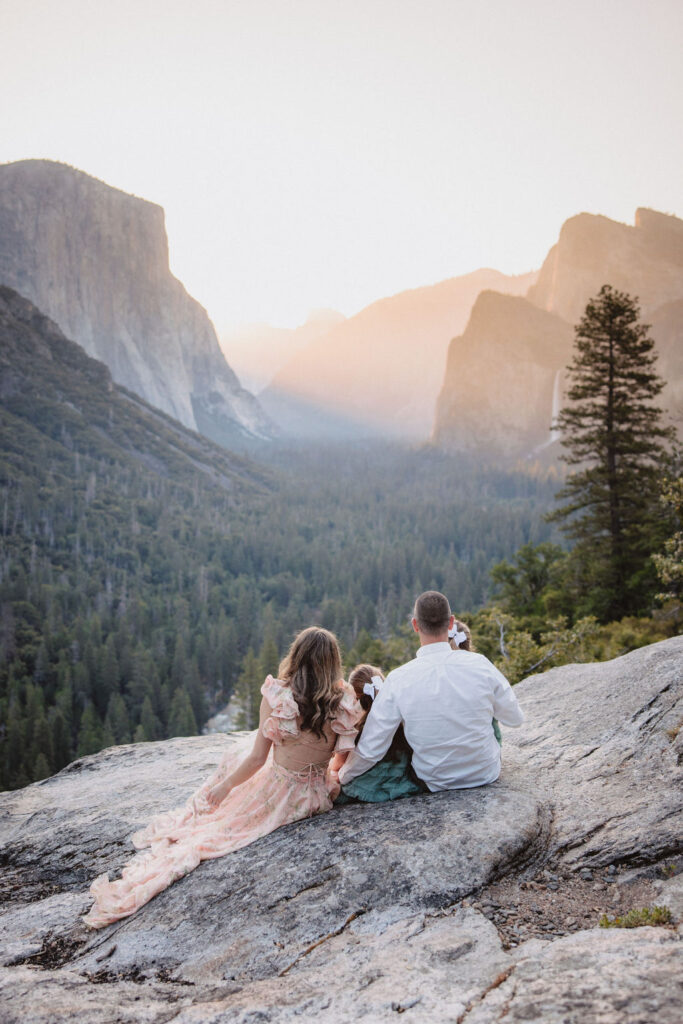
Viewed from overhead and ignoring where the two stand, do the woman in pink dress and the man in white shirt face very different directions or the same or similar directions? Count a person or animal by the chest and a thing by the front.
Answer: same or similar directions

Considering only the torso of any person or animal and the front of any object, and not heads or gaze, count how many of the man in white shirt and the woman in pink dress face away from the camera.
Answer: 2

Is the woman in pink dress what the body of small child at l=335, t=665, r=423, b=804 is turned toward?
no

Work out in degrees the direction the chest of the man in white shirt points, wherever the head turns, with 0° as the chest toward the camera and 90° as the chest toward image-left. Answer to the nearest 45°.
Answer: approximately 180°

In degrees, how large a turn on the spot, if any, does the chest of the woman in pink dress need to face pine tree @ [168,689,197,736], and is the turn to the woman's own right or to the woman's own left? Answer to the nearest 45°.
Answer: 0° — they already face it

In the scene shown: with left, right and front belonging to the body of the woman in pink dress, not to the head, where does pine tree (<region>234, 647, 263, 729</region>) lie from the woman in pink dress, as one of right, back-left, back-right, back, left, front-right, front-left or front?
front

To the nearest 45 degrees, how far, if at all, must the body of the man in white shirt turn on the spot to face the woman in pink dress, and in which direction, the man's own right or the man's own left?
approximately 90° to the man's own left

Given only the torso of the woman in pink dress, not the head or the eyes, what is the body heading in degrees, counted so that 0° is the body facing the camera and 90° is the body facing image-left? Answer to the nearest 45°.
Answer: approximately 180°

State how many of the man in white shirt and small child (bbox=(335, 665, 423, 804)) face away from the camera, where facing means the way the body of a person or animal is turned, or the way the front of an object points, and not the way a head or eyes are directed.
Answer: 2

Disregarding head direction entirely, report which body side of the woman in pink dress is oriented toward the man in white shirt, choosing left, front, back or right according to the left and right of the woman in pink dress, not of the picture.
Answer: right

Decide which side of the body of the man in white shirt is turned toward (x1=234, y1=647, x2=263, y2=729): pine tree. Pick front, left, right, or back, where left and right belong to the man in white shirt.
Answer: front

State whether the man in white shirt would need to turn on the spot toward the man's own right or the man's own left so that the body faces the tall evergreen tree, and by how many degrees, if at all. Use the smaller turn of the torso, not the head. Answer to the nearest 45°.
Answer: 0° — they already face it

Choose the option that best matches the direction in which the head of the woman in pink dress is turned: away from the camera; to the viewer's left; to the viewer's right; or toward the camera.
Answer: away from the camera

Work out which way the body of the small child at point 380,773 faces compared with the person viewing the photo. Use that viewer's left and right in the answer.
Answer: facing away from the viewer
